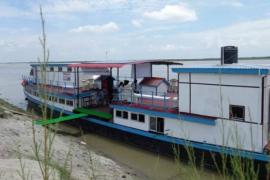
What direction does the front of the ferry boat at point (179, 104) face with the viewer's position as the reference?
facing away from the viewer and to the left of the viewer
